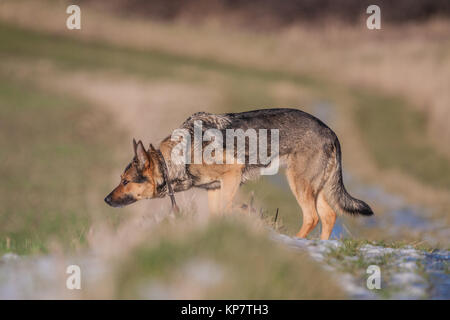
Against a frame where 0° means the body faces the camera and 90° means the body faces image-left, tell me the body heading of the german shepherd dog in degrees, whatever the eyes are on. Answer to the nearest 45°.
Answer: approximately 90°
